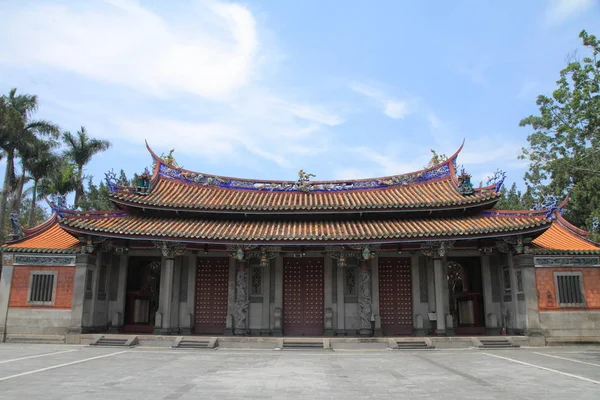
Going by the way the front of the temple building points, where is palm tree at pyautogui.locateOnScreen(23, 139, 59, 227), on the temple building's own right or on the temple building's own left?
on the temple building's own right

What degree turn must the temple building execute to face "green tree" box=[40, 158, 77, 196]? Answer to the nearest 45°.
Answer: approximately 135° to its right

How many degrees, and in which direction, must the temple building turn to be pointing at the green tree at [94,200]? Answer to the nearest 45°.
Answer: approximately 135° to its right

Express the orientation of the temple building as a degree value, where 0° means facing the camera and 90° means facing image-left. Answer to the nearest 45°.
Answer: approximately 0°

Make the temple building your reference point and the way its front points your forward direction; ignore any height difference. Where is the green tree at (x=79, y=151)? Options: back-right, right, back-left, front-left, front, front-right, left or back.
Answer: back-right
